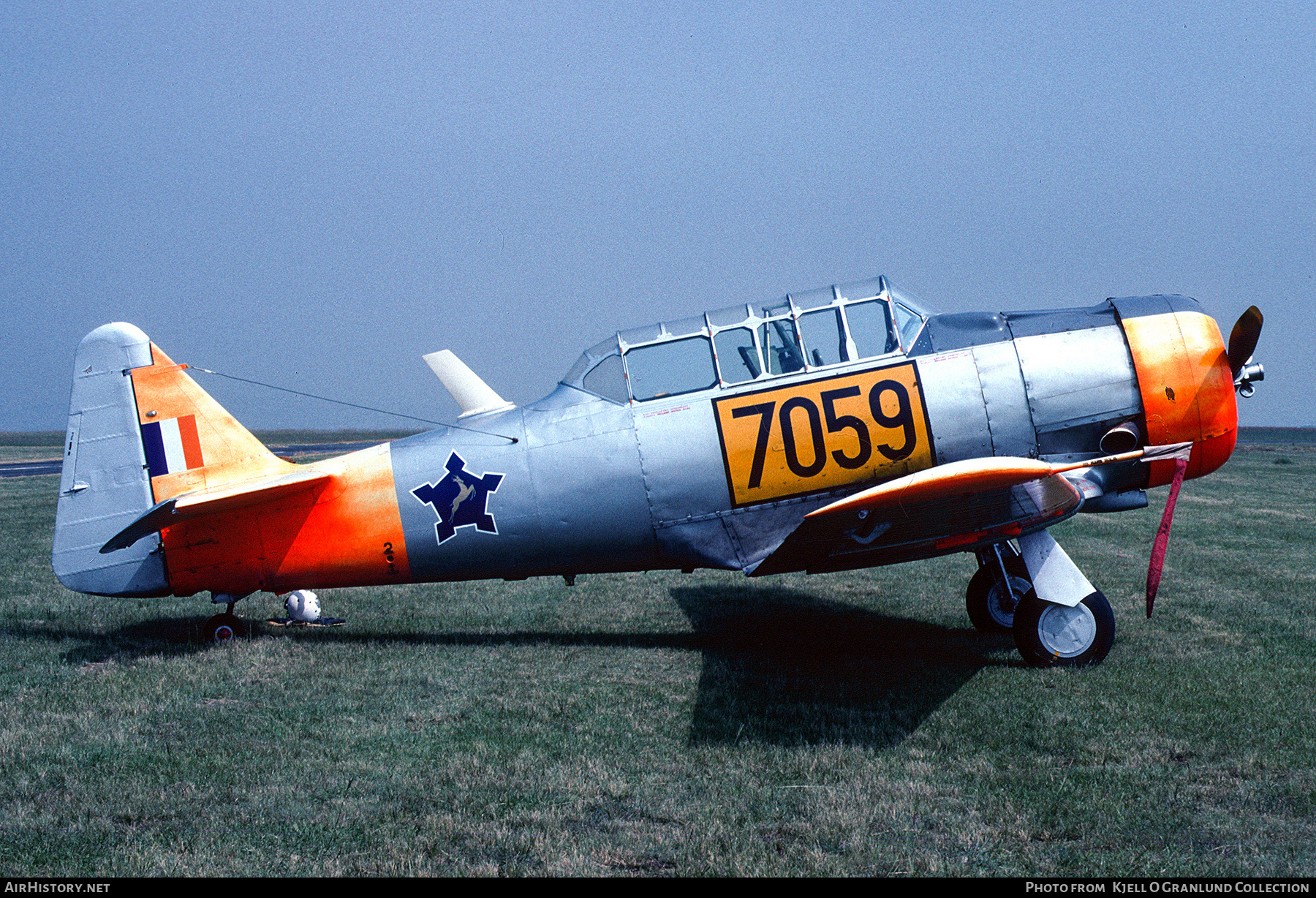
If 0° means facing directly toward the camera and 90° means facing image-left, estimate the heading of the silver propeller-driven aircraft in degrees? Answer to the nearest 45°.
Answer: approximately 270°
